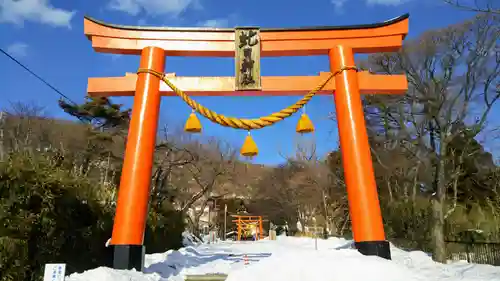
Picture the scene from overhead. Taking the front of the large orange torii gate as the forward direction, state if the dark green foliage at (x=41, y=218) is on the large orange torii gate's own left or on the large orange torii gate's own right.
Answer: on the large orange torii gate's own right

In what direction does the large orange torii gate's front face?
toward the camera

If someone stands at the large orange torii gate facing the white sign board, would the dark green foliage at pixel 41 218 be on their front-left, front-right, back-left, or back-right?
front-right
